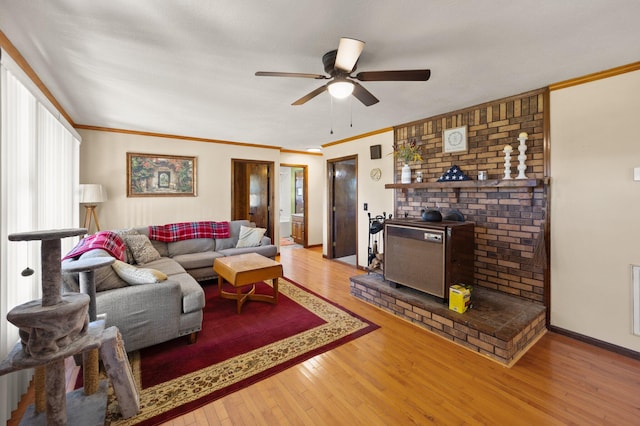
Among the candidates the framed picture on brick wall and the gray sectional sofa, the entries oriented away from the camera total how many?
0

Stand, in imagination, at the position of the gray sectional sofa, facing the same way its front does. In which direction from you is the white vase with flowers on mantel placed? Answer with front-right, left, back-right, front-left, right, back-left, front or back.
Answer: front-left

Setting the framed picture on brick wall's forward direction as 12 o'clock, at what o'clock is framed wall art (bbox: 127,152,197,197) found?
The framed wall art is roughly at 1 o'clock from the framed picture on brick wall.

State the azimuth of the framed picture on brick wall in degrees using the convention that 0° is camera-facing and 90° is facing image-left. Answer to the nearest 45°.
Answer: approximately 45°

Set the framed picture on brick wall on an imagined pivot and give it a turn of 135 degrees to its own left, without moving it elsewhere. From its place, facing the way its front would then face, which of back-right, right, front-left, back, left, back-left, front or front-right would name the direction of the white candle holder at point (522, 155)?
front-right

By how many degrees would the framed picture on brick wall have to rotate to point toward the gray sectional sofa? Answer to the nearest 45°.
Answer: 0° — it already faces it

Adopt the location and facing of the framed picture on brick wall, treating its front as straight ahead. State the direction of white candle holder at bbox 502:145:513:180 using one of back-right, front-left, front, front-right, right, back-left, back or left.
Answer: left

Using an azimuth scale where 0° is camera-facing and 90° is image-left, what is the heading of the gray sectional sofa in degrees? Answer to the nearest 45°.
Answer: approximately 315°

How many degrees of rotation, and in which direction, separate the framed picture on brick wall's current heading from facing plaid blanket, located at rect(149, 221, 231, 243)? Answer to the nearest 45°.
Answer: approximately 45° to its right

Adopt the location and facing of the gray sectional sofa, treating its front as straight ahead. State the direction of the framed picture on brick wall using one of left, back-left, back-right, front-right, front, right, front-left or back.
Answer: front-left

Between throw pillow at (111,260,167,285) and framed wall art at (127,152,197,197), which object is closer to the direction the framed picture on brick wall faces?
the throw pillow

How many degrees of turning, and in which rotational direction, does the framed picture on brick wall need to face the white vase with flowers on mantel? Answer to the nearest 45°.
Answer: approximately 45° to its right

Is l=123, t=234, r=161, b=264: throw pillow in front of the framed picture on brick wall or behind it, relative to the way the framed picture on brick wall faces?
in front

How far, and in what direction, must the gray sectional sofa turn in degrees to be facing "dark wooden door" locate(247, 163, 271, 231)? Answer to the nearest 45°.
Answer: approximately 90° to its left

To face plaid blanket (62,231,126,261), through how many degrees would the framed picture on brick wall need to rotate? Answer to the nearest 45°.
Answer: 0° — it already faces it
